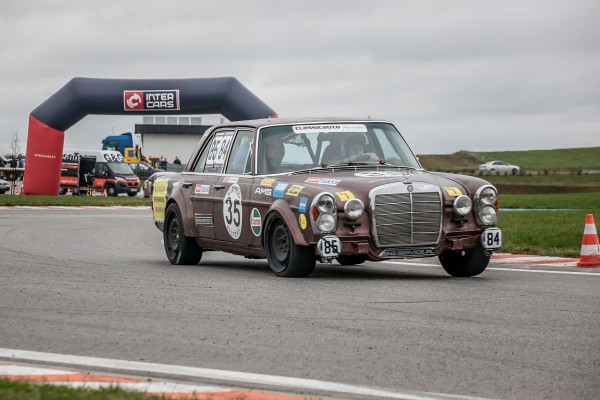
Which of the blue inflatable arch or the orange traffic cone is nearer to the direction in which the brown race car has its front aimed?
the orange traffic cone

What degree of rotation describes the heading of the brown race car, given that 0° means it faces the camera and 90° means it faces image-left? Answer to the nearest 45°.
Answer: approximately 315°

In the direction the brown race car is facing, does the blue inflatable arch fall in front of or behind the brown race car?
behind
